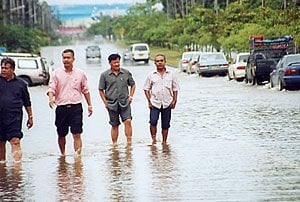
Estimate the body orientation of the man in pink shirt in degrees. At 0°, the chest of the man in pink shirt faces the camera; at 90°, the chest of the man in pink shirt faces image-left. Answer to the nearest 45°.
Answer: approximately 0°

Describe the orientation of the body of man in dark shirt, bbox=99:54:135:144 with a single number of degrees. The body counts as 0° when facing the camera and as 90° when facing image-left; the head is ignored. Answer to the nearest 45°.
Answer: approximately 0°

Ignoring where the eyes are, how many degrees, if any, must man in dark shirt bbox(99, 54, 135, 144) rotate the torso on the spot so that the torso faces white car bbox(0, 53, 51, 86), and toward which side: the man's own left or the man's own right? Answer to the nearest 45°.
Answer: approximately 180°

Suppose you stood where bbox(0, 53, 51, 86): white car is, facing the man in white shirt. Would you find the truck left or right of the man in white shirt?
left

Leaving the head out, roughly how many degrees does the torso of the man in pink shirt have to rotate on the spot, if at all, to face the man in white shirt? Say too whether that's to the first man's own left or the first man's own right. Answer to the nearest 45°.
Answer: approximately 135° to the first man's own left

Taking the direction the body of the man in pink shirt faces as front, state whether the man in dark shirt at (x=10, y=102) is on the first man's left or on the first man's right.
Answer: on the first man's right
